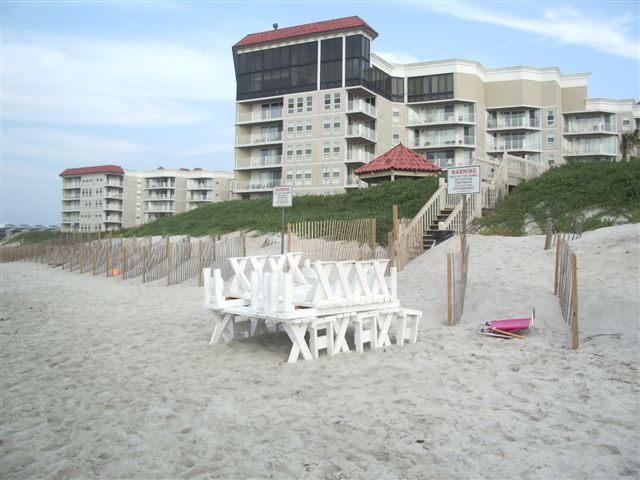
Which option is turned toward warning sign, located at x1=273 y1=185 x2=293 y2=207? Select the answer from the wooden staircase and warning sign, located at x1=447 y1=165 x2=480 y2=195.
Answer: the wooden staircase

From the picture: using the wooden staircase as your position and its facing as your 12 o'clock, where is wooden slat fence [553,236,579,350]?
The wooden slat fence is roughly at 10 o'clock from the wooden staircase.

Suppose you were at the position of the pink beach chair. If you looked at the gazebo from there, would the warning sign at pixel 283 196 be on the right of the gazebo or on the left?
left

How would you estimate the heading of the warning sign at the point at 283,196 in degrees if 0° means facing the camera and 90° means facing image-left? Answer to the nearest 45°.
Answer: approximately 0°

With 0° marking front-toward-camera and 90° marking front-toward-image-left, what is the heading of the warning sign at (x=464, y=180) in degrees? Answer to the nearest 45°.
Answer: approximately 0°

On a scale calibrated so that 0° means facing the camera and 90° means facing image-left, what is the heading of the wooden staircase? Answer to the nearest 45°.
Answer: approximately 45°

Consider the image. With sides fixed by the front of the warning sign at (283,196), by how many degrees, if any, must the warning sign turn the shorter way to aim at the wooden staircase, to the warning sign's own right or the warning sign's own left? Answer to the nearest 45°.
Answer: approximately 135° to the warning sign's own left

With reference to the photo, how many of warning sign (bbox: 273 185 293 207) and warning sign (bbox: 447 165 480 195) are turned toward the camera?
2
